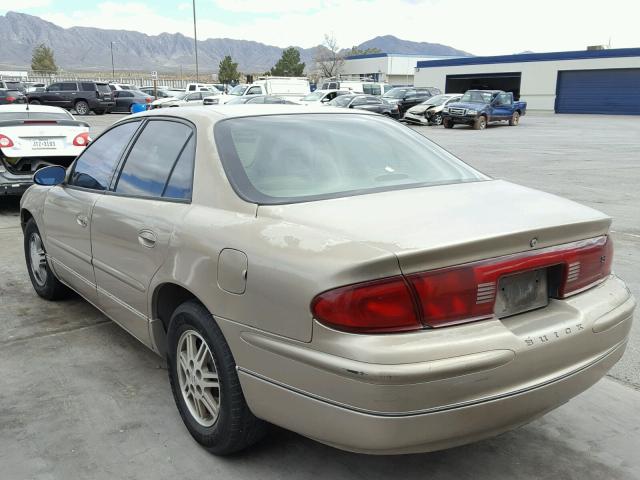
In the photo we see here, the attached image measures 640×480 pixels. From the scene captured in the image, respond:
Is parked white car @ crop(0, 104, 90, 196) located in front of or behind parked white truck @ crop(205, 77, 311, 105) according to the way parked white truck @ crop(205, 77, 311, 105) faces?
in front

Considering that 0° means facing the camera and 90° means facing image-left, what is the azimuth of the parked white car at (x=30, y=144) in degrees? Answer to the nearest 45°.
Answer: approximately 180°

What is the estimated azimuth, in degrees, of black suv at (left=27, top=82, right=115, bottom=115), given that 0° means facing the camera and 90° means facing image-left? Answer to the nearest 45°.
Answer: approximately 135°

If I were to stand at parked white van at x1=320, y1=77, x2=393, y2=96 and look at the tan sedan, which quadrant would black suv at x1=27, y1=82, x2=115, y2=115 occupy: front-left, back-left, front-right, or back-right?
front-right

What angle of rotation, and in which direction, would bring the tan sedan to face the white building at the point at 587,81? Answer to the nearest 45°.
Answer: approximately 45° to its right

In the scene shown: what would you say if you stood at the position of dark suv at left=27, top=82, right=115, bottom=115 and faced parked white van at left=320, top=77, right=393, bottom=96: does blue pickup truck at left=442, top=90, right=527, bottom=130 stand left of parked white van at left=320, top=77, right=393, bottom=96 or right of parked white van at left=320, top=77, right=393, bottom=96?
right

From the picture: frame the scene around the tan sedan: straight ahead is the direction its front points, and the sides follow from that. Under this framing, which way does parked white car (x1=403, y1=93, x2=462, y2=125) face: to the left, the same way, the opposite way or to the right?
to the left

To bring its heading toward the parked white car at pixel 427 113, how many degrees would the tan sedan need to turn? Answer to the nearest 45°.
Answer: approximately 45° to its right

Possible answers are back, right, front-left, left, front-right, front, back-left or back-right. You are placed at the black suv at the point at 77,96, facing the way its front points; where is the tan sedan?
back-left

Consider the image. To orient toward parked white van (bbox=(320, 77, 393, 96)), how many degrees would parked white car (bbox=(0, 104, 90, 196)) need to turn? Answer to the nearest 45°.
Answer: approximately 45° to its right

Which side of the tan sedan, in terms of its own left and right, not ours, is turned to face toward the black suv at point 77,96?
front

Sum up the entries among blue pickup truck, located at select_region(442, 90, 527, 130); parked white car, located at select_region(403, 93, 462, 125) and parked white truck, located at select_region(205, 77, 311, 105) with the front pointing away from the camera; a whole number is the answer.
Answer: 0

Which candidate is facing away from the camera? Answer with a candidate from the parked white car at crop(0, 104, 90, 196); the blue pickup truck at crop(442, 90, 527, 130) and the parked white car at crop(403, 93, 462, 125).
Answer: the parked white car at crop(0, 104, 90, 196)

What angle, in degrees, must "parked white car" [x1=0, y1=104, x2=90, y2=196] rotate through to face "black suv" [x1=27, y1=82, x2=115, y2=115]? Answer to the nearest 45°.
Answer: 0° — it already faces it

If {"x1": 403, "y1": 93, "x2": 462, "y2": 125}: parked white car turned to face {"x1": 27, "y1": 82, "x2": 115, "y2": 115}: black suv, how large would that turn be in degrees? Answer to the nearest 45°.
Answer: approximately 45° to its right

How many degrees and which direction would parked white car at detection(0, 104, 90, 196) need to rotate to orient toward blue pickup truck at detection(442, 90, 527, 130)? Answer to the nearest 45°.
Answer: approximately 45° to its right

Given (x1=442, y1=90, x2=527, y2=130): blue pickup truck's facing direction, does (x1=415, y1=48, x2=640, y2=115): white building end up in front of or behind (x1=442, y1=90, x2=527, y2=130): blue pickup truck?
behind

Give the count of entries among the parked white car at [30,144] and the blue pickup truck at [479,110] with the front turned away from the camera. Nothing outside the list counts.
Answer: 1

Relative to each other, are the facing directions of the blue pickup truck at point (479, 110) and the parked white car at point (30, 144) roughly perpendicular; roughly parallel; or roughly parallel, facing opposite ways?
roughly perpendicular
